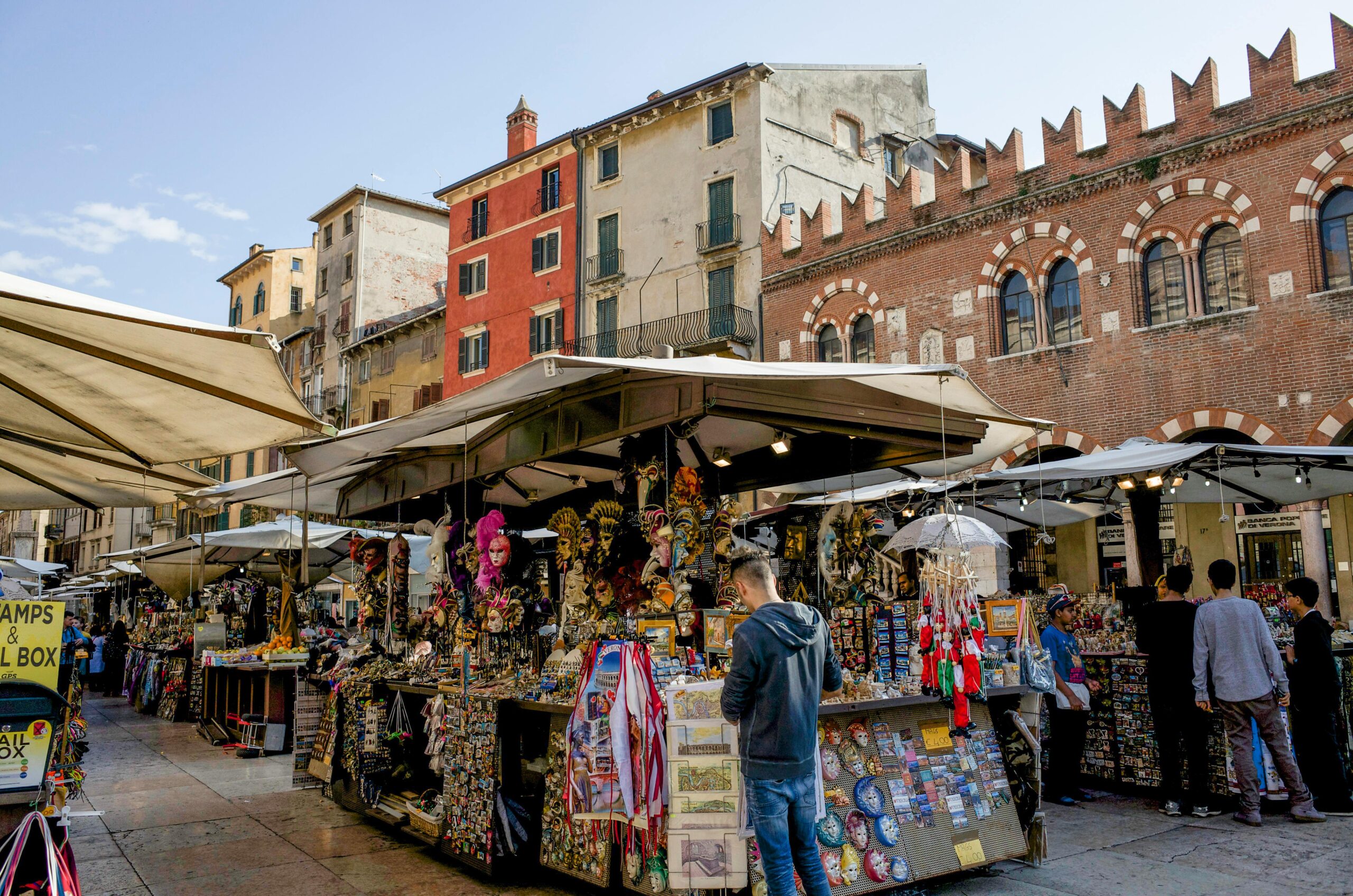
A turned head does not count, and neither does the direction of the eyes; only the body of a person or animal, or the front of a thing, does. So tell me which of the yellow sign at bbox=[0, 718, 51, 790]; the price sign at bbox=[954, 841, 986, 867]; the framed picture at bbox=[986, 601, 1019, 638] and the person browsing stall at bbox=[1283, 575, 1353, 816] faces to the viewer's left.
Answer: the person browsing stall

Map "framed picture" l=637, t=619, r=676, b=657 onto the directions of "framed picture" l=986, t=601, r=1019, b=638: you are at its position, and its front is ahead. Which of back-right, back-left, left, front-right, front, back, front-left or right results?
front-right

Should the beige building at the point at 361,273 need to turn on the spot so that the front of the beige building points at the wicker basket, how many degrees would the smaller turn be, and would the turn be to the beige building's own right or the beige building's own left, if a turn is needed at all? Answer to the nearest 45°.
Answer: approximately 45° to the beige building's own left

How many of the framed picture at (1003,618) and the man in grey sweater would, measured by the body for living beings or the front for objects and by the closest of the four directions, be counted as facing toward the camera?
1

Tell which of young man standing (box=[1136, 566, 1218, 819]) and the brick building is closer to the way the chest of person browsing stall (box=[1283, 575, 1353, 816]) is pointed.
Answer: the young man standing

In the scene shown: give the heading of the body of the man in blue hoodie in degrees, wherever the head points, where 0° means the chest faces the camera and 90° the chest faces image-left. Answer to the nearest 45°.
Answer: approximately 135°

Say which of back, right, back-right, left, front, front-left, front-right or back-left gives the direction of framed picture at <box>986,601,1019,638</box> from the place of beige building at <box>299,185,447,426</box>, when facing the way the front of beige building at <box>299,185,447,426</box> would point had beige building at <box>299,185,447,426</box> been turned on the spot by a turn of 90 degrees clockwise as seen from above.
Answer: back-left

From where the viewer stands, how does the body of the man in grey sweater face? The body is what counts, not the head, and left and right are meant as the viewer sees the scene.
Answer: facing away from the viewer

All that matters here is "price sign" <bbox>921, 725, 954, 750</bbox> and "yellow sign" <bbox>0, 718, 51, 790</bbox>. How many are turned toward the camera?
2

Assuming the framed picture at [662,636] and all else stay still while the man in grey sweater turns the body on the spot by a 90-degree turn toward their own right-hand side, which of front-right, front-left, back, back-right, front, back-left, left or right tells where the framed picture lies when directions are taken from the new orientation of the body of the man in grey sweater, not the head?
back-right

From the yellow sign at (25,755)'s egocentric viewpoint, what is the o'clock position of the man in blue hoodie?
The man in blue hoodie is roughly at 10 o'clock from the yellow sign.

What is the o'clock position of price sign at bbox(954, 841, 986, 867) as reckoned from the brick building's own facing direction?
The price sign is roughly at 11 o'clock from the brick building.

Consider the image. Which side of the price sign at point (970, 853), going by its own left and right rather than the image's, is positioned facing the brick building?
back

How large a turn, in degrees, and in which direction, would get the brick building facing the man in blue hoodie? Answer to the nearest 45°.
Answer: approximately 45° to its left

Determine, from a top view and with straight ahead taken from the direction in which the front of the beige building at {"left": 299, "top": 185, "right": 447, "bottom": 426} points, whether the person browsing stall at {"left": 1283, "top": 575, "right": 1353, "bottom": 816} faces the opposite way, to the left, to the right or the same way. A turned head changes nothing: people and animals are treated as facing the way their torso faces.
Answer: to the right

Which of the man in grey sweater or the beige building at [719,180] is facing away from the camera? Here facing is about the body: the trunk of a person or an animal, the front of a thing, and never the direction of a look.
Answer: the man in grey sweater
